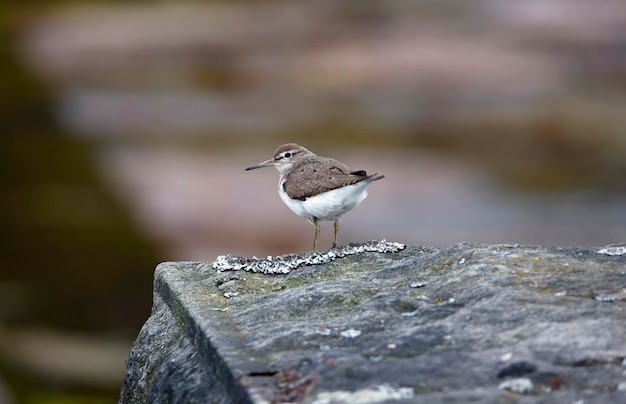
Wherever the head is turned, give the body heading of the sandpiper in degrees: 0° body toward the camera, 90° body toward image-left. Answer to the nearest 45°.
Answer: approximately 90°
